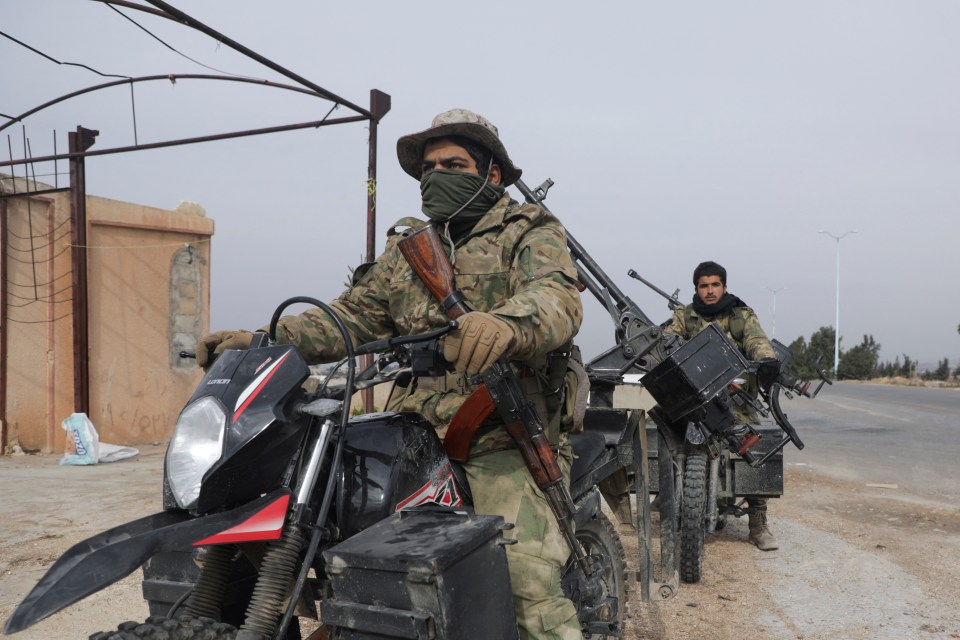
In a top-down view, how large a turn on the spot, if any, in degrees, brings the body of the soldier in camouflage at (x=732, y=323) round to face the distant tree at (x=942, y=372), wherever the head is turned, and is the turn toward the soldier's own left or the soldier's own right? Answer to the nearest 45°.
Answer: approximately 180°

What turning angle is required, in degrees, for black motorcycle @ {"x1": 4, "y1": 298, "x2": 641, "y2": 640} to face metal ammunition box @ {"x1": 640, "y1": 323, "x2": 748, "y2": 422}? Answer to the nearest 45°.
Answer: approximately 180°

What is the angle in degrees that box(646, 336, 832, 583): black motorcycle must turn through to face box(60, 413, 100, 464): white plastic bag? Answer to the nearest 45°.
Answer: approximately 90° to its right

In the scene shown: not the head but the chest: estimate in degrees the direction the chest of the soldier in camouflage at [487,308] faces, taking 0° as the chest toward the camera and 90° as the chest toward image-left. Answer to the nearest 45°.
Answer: approximately 45°

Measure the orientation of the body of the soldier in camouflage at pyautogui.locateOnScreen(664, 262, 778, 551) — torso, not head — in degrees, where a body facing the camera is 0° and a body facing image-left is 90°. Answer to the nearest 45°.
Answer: approximately 0°

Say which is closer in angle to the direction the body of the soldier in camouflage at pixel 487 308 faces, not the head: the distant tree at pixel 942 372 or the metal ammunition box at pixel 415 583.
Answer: the metal ammunition box

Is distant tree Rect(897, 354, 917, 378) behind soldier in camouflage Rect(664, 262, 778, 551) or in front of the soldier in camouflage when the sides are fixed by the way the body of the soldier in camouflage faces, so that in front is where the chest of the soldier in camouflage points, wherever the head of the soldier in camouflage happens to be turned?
behind

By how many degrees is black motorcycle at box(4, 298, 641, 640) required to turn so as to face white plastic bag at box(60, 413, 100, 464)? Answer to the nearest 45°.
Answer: approximately 135° to its right

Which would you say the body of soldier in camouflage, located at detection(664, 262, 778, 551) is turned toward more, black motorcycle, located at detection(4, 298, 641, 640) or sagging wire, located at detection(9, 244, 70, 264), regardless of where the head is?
the black motorcycle

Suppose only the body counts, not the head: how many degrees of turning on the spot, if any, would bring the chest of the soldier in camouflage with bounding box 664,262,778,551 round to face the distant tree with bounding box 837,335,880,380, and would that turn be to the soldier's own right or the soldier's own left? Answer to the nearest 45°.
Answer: approximately 180°

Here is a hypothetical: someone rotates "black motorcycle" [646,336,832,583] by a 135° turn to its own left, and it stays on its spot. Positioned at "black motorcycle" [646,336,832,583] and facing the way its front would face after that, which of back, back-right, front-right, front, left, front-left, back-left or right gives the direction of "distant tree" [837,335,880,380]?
front-left

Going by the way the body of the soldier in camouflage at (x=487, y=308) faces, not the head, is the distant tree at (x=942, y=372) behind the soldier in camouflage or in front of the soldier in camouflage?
behind

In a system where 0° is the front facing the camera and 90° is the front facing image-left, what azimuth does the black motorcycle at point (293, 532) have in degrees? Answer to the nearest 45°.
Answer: approximately 45°

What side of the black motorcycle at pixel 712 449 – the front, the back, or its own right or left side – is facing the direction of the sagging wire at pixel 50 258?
right
